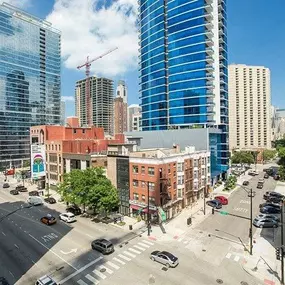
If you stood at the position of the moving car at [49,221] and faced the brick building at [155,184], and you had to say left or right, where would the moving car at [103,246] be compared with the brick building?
right

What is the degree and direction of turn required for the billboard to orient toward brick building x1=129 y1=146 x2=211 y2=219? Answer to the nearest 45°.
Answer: approximately 90° to its left

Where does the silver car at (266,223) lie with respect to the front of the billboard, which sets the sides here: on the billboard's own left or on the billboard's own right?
on the billboard's own left

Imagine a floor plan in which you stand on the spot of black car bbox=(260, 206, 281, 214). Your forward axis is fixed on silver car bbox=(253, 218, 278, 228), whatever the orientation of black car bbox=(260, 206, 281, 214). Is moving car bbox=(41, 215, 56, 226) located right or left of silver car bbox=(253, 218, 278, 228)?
right

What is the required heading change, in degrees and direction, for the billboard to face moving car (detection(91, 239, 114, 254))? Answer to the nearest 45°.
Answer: approximately 45° to its left

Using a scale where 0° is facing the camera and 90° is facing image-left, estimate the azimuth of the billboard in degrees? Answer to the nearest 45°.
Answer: approximately 0°

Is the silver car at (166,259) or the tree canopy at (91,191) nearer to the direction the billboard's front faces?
the silver car

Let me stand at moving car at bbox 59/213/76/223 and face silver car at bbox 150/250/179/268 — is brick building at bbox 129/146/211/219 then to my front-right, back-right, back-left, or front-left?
front-left

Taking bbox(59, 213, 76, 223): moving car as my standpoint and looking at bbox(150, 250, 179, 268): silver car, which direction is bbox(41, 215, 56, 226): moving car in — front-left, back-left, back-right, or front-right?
back-right
